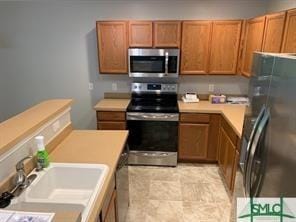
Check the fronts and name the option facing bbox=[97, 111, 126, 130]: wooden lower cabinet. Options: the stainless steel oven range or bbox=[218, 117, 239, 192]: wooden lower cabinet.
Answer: bbox=[218, 117, 239, 192]: wooden lower cabinet

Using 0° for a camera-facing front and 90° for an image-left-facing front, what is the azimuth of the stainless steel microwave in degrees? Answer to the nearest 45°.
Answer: approximately 0°

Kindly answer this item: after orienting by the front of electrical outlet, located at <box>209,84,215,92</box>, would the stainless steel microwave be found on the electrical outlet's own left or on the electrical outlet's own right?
on the electrical outlet's own right

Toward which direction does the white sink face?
to the viewer's right

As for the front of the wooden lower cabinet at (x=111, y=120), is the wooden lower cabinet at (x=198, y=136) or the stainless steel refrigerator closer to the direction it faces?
the stainless steel refrigerator

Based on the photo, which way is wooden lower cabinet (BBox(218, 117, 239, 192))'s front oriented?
to the viewer's left

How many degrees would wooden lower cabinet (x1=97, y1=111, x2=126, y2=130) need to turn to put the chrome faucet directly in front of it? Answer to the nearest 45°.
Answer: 0° — it already faces it

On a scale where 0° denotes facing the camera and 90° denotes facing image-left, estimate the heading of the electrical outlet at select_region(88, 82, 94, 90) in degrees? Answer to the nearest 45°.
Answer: approximately 0°

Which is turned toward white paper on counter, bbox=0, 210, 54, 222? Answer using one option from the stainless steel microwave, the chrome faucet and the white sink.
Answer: the stainless steel microwave
